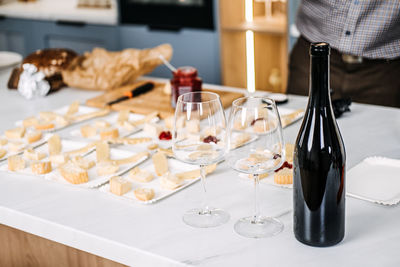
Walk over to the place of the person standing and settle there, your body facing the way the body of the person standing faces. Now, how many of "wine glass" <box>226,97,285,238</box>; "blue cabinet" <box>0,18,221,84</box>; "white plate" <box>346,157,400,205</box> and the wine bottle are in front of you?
3

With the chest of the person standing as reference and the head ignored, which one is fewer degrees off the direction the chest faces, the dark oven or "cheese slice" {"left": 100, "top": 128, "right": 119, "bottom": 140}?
the cheese slice

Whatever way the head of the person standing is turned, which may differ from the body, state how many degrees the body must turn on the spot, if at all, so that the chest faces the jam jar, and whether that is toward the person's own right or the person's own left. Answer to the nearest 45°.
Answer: approximately 45° to the person's own right

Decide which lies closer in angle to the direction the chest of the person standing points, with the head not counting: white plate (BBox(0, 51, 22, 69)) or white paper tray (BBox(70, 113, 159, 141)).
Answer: the white paper tray

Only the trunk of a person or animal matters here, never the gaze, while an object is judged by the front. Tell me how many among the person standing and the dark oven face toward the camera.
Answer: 2

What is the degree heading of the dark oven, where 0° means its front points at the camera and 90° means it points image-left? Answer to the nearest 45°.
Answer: approximately 0°

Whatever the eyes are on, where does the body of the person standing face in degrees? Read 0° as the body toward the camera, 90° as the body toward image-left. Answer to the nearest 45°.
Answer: approximately 0°

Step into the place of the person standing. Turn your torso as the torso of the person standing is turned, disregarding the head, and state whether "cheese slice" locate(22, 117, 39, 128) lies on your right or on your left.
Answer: on your right

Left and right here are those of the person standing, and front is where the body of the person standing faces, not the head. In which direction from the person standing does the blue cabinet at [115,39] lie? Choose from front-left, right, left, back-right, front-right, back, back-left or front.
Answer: back-right

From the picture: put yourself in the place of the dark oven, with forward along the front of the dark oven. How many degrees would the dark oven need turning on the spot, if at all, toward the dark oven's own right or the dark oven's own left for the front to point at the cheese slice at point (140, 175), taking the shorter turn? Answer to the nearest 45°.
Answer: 0° — it already faces it
